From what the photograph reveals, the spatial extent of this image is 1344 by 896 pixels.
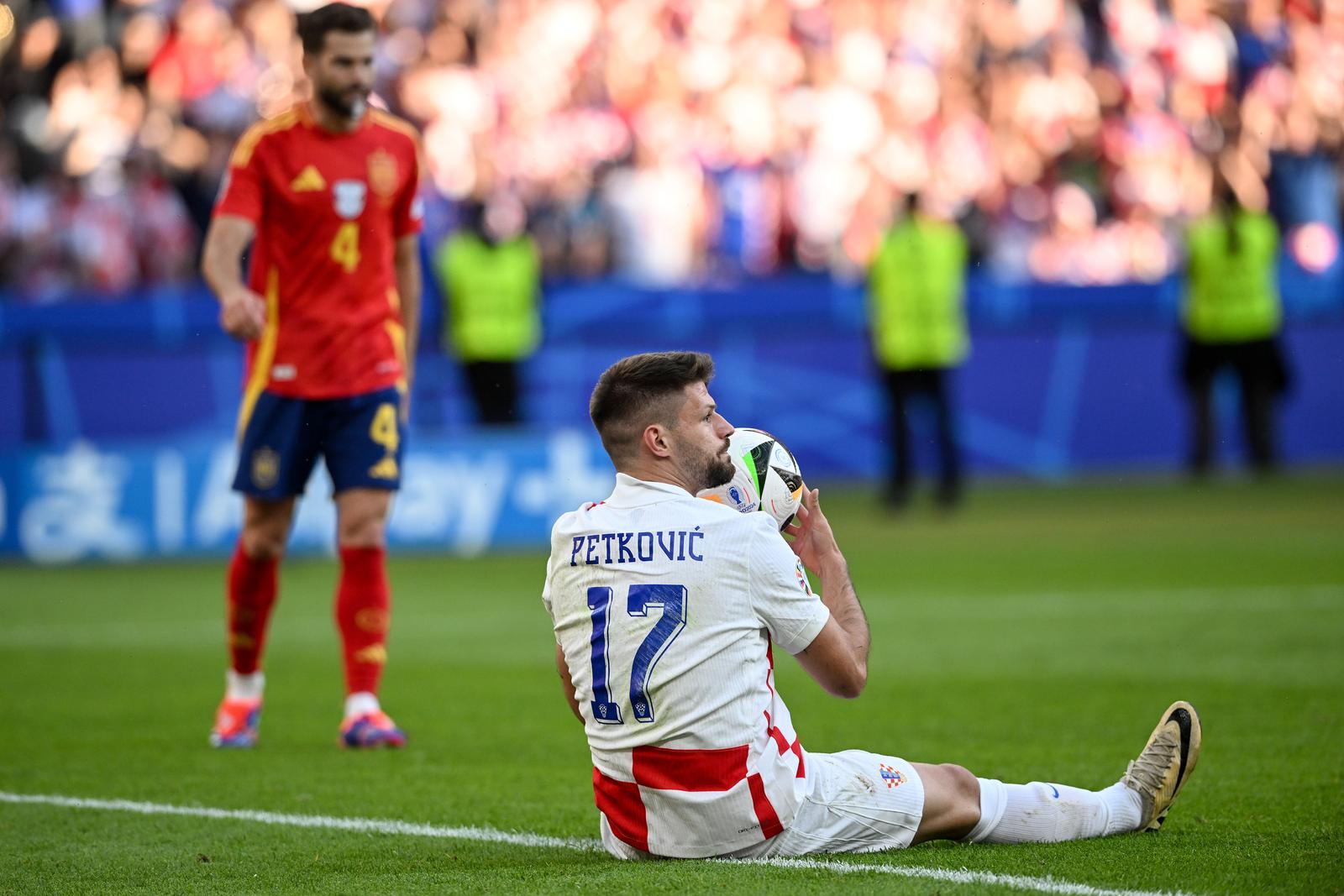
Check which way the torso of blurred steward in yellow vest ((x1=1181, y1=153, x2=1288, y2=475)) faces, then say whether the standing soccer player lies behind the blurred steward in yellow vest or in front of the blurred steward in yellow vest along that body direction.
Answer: behind

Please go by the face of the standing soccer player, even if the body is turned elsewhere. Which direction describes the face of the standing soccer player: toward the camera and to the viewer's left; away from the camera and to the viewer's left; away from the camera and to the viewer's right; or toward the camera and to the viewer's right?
toward the camera and to the viewer's right

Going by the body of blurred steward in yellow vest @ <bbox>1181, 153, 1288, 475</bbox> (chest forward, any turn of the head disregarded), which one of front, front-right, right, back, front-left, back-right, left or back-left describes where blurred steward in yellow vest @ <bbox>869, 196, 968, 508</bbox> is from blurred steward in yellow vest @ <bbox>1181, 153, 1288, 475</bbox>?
back-left

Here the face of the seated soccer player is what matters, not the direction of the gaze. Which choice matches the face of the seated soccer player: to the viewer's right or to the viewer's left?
to the viewer's right

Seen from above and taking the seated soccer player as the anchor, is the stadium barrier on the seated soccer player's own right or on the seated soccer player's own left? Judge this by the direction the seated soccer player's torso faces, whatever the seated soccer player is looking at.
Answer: on the seated soccer player's own left

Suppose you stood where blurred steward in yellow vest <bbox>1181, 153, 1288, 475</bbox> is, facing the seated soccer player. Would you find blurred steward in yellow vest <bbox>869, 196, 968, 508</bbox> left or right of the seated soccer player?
right

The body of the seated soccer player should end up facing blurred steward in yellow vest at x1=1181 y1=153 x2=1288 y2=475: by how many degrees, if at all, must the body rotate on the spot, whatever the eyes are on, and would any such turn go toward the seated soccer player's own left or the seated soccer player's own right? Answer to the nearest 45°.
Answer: approximately 45° to the seated soccer player's own left

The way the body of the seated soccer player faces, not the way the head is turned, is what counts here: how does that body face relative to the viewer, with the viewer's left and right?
facing away from the viewer and to the right of the viewer

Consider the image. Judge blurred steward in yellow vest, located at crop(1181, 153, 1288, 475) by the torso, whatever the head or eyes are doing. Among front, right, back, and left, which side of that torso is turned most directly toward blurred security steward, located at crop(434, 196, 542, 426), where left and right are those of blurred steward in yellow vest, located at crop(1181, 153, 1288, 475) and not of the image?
left

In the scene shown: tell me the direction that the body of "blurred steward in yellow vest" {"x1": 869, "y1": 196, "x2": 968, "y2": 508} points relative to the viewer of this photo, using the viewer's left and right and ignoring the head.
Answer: facing away from the viewer

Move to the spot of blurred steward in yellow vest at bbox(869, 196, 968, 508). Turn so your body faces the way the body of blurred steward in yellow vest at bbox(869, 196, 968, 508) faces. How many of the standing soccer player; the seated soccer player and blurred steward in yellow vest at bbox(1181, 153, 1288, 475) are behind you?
2

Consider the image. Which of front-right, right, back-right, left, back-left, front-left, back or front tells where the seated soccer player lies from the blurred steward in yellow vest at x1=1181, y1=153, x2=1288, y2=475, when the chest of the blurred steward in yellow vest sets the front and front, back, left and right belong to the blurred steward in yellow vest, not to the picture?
back

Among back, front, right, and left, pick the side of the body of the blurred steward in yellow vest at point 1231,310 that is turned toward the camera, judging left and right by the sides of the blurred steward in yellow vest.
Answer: back

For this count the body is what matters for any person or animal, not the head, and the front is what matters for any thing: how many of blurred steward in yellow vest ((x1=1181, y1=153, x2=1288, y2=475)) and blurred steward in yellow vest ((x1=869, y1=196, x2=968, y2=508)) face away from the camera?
2
